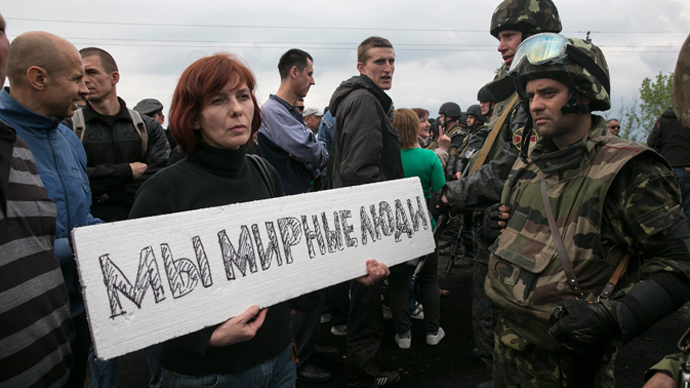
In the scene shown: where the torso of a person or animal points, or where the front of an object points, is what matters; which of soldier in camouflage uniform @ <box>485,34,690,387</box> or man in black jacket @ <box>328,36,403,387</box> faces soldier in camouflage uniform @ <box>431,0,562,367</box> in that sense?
the man in black jacket

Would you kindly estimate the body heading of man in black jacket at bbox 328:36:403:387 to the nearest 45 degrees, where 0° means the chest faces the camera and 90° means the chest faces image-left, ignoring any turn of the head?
approximately 270°

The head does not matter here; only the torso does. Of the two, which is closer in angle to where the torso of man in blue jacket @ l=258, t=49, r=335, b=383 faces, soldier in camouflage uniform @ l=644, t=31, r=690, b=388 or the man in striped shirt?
the soldier in camouflage uniform

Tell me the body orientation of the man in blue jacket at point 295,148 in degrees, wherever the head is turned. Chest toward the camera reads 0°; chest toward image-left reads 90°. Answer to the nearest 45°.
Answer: approximately 270°

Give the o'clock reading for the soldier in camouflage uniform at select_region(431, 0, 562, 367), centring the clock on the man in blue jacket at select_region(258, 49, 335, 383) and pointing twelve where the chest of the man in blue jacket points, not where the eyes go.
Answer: The soldier in camouflage uniform is roughly at 1 o'clock from the man in blue jacket.

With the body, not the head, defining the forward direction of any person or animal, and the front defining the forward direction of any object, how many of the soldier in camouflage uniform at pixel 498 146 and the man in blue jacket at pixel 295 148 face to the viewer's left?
1

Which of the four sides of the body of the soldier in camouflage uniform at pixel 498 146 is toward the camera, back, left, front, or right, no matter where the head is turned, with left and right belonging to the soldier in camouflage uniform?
left

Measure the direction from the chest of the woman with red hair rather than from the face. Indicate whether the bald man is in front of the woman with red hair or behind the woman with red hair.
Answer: behind

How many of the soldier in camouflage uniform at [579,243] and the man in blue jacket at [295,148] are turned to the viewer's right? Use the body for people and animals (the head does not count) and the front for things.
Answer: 1
